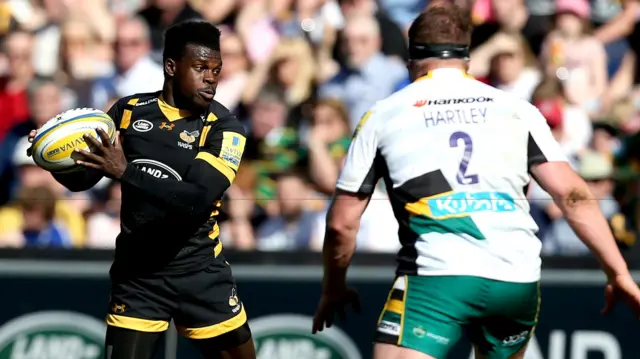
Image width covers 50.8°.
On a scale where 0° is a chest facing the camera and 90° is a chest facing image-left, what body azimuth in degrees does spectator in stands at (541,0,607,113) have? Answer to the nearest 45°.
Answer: approximately 0°

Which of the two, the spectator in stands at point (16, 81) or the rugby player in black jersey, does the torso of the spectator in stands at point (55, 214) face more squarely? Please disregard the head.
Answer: the rugby player in black jersey

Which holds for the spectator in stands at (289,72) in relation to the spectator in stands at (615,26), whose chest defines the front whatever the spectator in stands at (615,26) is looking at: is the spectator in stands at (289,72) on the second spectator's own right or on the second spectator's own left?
on the second spectator's own right

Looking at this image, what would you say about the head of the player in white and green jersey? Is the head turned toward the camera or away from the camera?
away from the camera

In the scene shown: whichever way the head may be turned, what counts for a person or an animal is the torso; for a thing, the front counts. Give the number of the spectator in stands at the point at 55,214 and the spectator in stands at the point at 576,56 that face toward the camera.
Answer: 2

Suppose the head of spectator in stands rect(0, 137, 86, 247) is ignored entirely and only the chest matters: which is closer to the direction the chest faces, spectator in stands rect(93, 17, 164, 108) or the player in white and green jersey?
the player in white and green jersey

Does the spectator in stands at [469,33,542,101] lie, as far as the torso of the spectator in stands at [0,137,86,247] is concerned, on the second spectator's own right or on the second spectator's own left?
on the second spectator's own left

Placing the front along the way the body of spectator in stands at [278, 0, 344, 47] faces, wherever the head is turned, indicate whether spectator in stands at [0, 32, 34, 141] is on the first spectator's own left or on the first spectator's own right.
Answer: on the first spectator's own right

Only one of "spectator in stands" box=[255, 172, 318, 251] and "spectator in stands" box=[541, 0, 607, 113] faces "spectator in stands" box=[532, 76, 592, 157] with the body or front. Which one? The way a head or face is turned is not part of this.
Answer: "spectator in stands" box=[541, 0, 607, 113]

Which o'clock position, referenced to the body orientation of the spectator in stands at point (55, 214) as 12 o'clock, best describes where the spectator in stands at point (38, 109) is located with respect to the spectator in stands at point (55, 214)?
the spectator in stands at point (38, 109) is roughly at 6 o'clock from the spectator in stands at point (55, 214).

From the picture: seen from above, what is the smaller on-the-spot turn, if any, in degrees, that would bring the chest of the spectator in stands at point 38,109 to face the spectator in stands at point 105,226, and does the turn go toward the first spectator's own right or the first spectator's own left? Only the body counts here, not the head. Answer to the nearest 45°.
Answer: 0° — they already face them

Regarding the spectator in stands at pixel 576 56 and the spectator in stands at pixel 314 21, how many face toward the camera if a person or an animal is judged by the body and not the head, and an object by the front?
2

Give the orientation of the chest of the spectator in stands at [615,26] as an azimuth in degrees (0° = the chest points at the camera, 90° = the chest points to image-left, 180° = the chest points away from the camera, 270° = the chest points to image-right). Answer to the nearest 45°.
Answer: approximately 0°
